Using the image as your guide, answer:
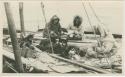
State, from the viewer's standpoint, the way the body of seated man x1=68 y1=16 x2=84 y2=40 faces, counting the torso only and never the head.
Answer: toward the camera
